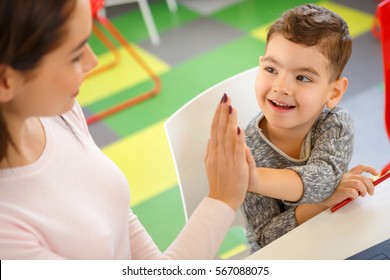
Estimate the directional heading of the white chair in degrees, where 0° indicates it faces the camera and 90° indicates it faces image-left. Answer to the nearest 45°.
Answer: approximately 315°
